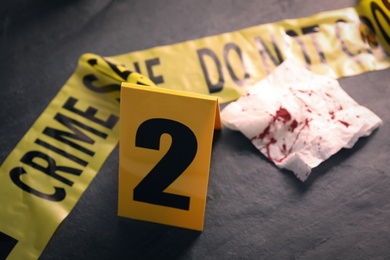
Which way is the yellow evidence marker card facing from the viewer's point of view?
toward the camera
